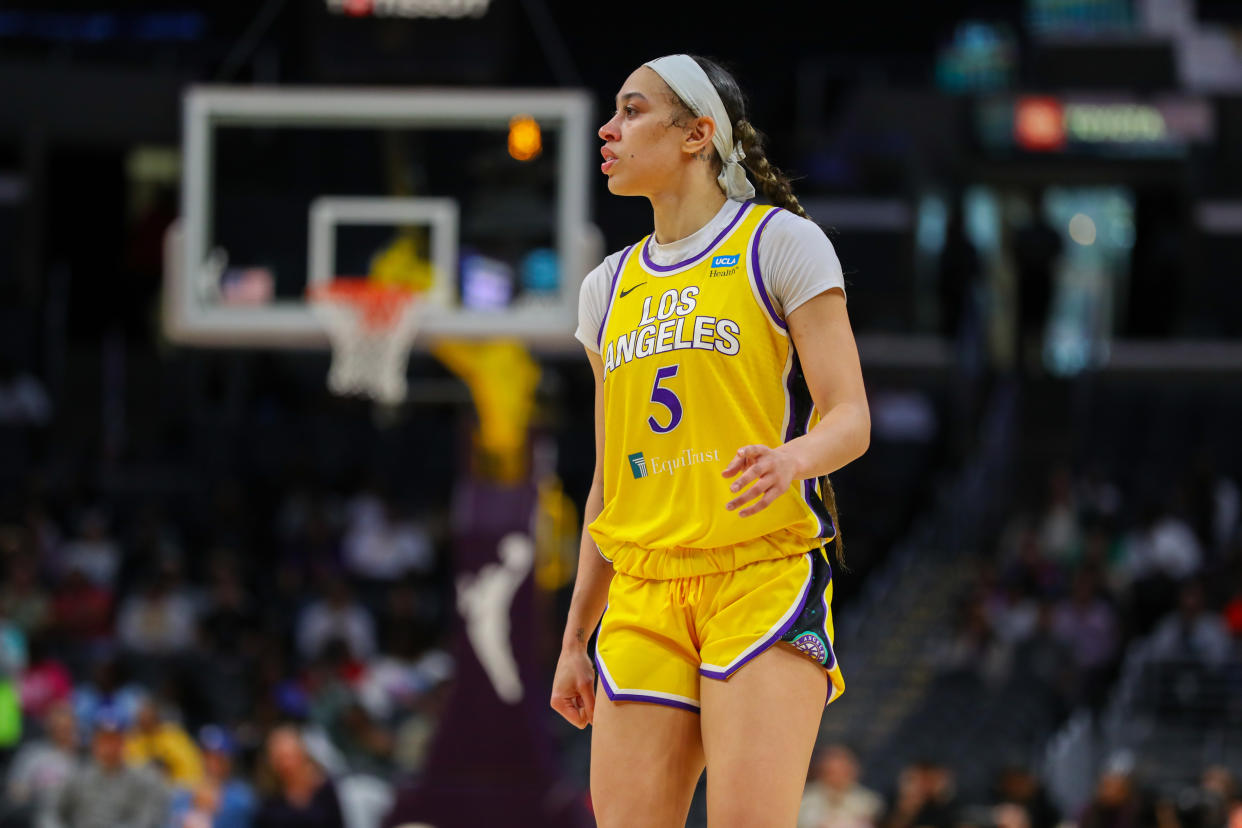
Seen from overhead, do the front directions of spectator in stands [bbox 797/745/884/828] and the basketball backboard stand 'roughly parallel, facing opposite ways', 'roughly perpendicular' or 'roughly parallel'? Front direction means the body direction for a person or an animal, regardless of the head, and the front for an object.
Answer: roughly parallel

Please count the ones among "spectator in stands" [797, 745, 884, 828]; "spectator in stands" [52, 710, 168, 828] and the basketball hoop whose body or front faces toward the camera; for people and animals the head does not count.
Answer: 3

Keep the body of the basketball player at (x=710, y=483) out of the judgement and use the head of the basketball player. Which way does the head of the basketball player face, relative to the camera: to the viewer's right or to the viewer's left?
to the viewer's left

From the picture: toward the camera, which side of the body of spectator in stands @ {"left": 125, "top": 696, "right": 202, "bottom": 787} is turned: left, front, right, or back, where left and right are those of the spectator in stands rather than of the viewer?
front

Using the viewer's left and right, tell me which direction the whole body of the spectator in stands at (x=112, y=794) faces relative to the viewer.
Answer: facing the viewer

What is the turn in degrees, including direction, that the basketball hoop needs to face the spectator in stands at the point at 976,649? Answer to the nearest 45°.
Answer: approximately 135° to its left

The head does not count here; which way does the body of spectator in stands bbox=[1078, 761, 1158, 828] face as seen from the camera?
toward the camera

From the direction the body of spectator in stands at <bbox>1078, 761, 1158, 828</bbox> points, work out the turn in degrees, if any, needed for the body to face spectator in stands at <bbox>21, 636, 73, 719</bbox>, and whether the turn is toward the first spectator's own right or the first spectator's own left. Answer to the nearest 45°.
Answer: approximately 90° to the first spectator's own right

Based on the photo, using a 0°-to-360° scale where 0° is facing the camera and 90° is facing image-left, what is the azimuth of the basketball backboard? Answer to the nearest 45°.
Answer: approximately 0°

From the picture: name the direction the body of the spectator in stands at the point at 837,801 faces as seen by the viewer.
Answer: toward the camera

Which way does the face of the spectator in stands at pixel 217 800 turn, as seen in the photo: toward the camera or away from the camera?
toward the camera

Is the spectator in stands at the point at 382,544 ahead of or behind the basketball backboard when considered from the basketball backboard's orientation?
behind

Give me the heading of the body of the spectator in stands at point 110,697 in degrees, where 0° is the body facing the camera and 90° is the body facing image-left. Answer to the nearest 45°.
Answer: approximately 0°

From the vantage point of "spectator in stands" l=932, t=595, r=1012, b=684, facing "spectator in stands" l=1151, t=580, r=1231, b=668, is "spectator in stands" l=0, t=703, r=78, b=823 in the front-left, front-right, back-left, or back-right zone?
back-right
